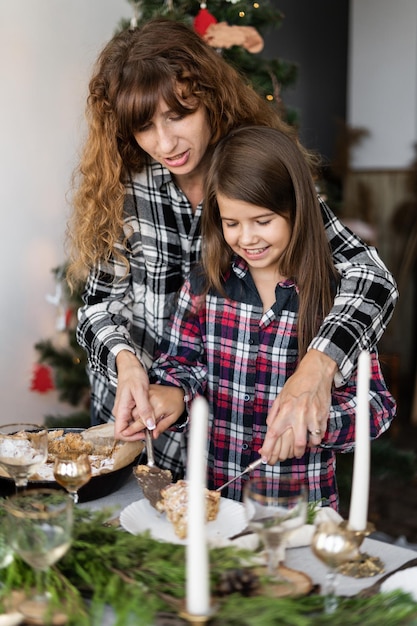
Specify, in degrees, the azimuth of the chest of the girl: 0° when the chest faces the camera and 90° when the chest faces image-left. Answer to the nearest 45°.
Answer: approximately 0°

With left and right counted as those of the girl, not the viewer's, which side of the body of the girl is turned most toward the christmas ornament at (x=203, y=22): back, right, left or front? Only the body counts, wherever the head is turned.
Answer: back

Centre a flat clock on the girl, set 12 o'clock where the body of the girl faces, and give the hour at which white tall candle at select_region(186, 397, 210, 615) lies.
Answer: The white tall candle is roughly at 12 o'clock from the girl.

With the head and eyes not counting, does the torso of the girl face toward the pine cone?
yes

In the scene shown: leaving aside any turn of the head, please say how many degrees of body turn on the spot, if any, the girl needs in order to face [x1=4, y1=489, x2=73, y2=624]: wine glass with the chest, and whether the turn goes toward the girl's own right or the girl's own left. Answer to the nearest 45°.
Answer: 0° — they already face it

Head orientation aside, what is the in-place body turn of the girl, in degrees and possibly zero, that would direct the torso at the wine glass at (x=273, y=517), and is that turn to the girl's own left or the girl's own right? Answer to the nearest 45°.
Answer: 0° — they already face it

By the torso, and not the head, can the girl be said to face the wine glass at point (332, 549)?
yes

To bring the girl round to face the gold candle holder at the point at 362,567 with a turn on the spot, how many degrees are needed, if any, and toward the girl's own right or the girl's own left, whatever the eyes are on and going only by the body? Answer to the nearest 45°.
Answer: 0° — they already face it
